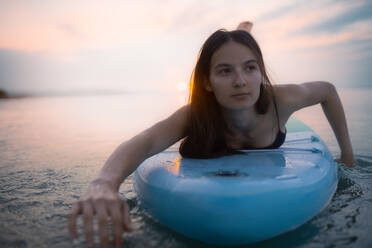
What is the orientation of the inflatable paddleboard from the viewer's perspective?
toward the camera
